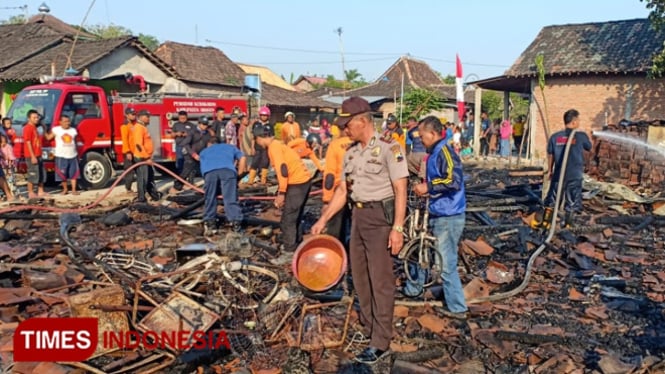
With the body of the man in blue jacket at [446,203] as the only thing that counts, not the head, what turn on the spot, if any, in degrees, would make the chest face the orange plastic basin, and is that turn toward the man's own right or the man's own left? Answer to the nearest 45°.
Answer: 0° — they already face it

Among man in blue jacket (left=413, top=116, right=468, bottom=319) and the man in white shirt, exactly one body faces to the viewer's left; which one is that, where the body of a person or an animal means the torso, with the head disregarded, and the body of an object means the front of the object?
the man in blue jacket

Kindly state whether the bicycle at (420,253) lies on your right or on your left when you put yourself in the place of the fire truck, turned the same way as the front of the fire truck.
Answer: on your left

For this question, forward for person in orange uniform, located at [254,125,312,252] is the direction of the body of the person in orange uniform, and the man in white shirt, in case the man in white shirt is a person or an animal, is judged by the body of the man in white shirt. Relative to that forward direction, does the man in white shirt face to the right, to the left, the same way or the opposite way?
to the left

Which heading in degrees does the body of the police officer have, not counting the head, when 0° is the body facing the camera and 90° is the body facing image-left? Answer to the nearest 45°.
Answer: approximately 45°

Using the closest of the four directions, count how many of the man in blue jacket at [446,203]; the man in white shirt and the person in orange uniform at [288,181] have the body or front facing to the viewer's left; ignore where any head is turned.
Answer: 2

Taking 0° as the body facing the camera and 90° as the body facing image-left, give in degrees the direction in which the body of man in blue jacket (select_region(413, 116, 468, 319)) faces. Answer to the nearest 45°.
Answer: approximately 90°

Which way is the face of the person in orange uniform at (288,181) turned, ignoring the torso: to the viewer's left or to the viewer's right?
to the viewer's left

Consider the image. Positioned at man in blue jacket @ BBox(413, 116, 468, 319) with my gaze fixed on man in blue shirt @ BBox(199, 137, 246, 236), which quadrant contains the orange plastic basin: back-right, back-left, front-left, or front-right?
front-left

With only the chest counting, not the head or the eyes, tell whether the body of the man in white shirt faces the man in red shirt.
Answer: no

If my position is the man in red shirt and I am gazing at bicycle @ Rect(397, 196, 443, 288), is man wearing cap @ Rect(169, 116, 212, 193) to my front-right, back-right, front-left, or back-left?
front-left

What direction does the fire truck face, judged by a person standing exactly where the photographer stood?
facing the viewer and to the left of the viewer

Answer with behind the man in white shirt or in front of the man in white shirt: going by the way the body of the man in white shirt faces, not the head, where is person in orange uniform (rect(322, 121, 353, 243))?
in front

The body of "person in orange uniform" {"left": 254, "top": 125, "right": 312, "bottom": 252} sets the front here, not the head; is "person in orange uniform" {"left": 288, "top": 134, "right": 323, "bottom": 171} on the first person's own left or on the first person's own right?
on the first person's own right

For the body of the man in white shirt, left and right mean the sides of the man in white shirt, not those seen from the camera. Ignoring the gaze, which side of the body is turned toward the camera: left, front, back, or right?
front

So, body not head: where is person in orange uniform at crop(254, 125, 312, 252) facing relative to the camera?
to the viewer's left

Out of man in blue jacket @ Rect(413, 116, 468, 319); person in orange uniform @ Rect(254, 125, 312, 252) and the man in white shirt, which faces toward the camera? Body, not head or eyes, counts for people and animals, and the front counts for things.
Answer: the man in white shirt

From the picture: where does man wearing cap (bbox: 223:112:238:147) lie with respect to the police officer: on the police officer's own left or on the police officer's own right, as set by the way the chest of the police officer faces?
on the police officer's own right

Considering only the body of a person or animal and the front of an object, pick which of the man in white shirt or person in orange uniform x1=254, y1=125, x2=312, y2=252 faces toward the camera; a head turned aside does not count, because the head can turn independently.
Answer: the man in white shirt
